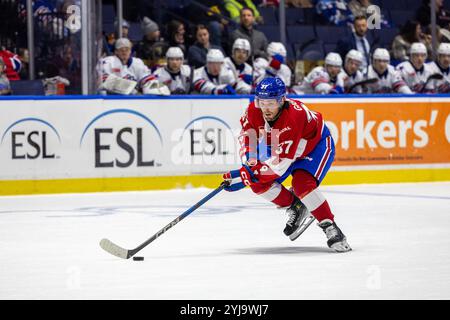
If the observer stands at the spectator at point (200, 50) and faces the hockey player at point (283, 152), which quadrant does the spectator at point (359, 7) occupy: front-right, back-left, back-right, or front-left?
back-left

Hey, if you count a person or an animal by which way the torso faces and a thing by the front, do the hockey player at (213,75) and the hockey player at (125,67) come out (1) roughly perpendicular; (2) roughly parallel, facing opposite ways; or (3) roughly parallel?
roughly parallel

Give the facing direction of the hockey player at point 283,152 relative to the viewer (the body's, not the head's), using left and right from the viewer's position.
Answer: facing the viewer and to the left of the viewer

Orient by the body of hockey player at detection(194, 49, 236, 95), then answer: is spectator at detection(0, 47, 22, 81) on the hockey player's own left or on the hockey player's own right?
on the hockey player's own right

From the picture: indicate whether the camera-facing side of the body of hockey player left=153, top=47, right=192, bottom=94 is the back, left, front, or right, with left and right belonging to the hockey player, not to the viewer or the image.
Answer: front

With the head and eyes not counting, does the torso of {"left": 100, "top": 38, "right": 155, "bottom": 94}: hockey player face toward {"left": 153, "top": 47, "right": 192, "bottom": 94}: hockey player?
no

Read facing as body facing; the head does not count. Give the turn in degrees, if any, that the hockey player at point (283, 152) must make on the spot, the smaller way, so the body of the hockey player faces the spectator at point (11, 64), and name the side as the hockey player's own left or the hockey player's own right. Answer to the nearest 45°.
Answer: approximately 90° to the hockey player's own right

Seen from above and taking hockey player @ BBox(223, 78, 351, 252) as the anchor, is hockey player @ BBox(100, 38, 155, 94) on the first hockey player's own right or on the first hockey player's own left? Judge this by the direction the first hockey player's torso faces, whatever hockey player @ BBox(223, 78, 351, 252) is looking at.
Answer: on the first hockey player's own right

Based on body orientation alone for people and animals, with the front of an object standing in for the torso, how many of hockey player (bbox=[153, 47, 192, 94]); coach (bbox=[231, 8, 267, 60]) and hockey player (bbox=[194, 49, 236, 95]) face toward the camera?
3

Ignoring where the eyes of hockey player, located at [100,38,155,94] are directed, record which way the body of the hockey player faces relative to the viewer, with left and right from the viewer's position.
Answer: facing the viewer

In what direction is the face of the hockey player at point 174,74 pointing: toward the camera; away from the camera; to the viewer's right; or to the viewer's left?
toward the camera

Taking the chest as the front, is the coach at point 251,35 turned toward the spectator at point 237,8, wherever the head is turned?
no

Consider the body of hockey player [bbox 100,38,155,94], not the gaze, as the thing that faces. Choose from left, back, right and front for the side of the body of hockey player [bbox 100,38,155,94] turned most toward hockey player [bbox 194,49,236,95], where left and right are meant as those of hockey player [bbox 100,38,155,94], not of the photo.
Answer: left
